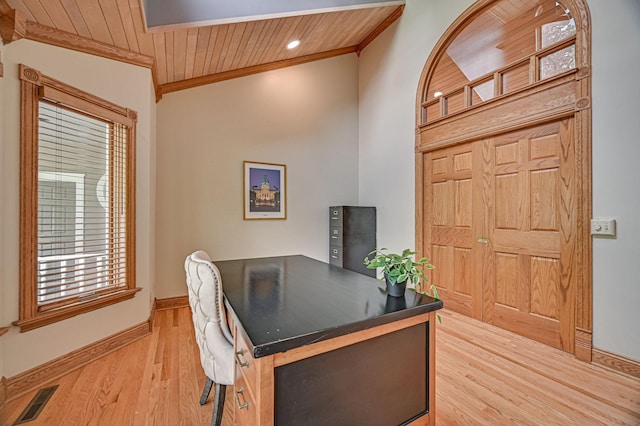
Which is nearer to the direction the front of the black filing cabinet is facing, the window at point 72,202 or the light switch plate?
the window

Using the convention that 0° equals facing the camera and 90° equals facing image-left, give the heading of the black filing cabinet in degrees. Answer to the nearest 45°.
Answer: approximately 45°

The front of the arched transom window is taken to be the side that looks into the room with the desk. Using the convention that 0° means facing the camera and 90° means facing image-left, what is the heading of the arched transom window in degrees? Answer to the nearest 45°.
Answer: approximately 45°

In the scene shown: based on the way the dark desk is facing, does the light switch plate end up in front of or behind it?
behind

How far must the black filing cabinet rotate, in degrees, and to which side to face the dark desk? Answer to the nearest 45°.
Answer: approximately 45° to its left
